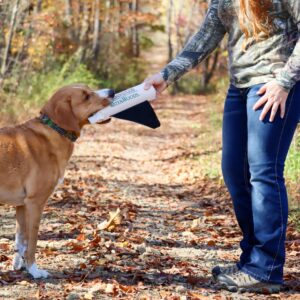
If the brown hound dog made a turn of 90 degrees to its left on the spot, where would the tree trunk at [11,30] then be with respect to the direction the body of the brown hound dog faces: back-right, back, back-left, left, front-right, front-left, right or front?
front

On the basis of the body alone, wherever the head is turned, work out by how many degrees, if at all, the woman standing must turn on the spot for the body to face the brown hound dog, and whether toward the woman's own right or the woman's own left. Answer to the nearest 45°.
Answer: approximately 45° to the woman's own right

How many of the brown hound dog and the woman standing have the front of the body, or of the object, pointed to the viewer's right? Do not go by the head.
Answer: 1

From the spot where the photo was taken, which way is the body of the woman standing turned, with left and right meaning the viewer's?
facing the viewer and to the left of the viewer

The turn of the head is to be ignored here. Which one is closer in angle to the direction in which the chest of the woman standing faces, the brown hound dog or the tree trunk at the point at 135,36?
the brown hound dog

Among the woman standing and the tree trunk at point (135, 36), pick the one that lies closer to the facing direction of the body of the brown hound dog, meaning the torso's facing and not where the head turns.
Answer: the woman standing

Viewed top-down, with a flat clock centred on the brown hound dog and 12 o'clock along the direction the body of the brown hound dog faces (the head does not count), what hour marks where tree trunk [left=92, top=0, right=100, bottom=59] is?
The tree trunk is roughly at 9 o'clock from the brown hound dog.

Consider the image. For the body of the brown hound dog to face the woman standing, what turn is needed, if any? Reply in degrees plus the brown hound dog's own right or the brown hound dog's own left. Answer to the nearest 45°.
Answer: approximately 45° to the brown hound dog's own right

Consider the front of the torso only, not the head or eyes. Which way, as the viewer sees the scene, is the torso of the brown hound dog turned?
to the viewer's right

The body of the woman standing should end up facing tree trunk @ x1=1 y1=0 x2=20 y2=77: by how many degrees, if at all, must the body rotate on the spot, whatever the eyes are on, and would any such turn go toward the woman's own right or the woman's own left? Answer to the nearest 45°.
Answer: approximately 90° to the woman's own right
